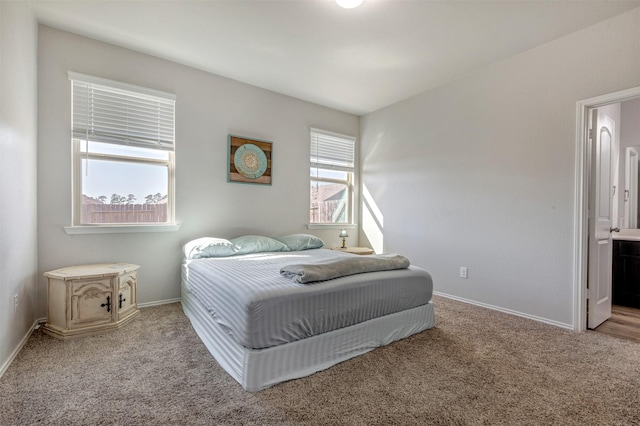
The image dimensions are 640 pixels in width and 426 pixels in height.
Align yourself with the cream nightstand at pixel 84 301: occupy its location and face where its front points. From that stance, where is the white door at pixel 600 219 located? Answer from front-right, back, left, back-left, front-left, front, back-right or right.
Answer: front

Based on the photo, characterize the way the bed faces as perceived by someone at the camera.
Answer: facing the viewer and to the right of the viewer

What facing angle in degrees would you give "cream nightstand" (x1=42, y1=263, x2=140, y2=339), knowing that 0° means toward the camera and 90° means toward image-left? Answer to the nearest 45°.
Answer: approximately 315°

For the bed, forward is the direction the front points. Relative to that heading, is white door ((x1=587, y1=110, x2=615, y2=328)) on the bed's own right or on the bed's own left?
on the bed's own left

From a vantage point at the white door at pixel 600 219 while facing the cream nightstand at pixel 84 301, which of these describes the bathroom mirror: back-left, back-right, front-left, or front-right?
back-right

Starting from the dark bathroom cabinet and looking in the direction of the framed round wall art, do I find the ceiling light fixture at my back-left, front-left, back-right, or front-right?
front-left

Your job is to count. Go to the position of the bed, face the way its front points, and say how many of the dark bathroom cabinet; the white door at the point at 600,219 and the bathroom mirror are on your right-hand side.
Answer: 0

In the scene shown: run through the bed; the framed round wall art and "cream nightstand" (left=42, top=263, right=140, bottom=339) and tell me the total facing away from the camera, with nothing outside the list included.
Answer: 0

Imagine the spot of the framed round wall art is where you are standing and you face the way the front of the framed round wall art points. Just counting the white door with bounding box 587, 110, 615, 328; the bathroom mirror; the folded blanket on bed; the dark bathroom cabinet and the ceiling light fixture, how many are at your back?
0

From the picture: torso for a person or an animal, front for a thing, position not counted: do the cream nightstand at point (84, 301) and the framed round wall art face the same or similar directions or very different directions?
same or similar directions

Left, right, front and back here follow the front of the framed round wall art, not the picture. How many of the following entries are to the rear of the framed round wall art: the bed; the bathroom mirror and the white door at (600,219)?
0

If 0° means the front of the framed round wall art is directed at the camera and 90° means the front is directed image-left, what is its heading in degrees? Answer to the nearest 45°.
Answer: approximately 315°

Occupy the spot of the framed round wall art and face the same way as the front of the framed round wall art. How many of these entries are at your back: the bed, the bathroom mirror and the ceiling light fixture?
0

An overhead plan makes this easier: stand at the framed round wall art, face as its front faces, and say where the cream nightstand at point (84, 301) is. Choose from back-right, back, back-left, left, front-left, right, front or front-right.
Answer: right
